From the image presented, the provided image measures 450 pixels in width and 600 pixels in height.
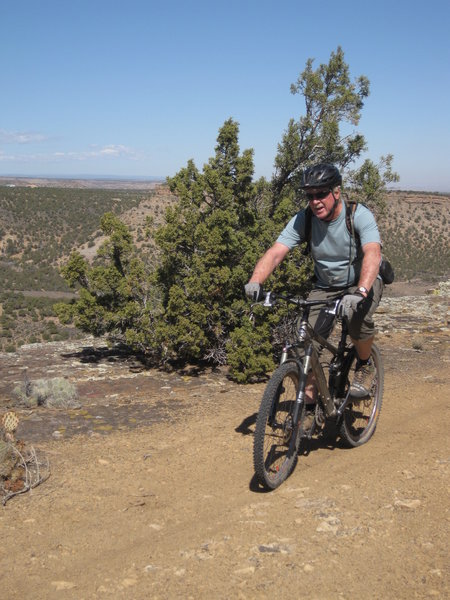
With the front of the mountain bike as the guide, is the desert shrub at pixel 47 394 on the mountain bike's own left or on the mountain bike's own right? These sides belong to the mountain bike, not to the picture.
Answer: on the mountain bike's own right

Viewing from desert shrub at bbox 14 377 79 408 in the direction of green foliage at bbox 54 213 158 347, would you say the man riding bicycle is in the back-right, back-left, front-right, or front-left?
back-right

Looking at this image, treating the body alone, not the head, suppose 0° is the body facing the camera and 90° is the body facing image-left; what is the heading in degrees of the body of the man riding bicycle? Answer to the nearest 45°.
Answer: approximately 45°

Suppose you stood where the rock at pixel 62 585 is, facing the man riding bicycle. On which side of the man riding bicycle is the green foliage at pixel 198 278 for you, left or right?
left

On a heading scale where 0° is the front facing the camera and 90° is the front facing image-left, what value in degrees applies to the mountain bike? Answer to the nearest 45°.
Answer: approximately 45°
